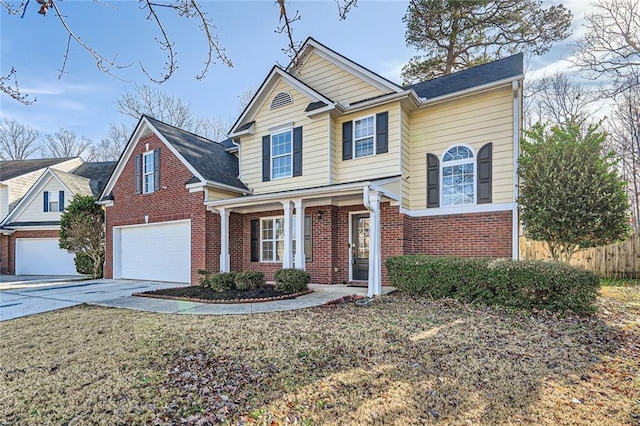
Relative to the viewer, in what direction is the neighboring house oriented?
toward the camera

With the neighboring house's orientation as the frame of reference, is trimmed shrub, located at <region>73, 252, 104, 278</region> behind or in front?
in front

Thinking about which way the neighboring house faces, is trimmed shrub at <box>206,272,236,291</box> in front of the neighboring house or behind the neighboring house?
in front

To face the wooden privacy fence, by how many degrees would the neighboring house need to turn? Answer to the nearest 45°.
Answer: approximately 45° to its left

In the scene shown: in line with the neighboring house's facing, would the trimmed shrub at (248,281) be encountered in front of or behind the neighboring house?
in front
